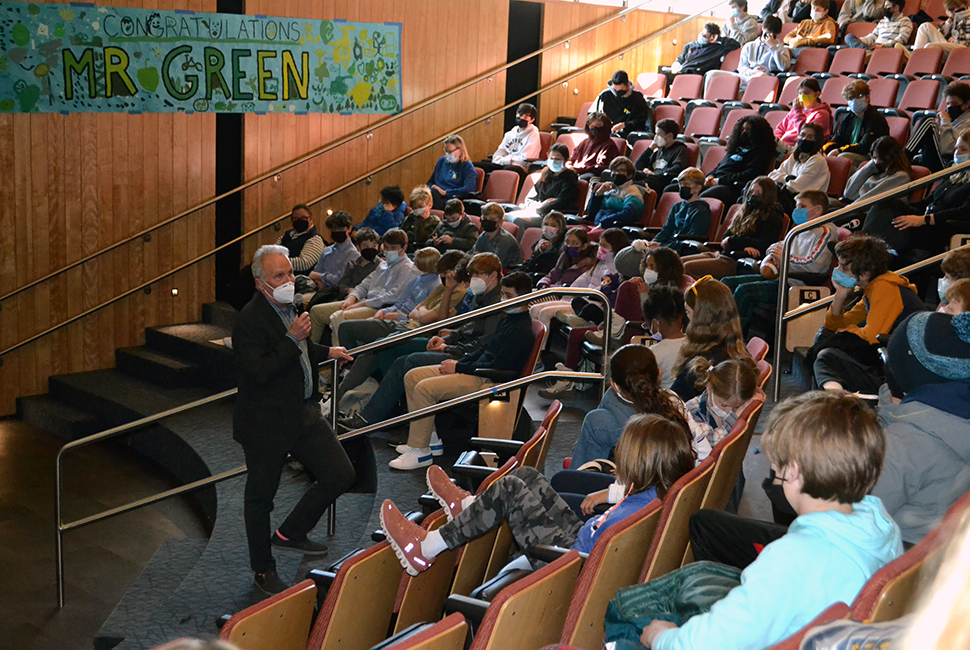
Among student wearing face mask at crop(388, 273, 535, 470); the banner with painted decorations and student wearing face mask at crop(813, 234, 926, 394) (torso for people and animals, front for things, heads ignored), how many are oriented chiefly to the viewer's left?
2

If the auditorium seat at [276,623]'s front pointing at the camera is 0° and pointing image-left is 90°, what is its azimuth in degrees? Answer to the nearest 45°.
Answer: approximately 135°

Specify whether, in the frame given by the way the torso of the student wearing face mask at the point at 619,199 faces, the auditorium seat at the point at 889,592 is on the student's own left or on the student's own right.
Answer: on the student's own left

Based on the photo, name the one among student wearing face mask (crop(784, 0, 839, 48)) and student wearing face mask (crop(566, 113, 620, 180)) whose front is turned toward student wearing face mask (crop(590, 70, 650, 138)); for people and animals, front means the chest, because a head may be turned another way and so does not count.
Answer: student wearing face mask (crop(784, 0, 839, 48))

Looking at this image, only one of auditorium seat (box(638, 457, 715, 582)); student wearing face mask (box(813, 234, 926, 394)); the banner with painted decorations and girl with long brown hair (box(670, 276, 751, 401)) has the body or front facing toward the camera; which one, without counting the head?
the banner with painted decorations

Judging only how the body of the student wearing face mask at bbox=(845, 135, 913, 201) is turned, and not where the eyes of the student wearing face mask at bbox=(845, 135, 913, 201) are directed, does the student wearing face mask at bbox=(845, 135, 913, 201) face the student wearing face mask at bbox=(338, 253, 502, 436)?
yes

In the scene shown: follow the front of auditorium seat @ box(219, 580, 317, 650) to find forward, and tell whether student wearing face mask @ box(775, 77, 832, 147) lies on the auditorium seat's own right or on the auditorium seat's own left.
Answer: on the auditorium seat's own right

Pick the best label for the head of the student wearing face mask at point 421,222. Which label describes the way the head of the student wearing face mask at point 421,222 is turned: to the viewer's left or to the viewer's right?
to the viewer's left
